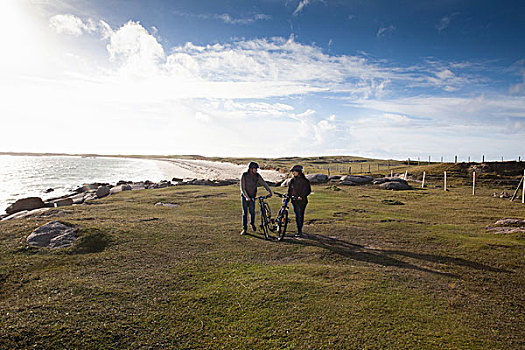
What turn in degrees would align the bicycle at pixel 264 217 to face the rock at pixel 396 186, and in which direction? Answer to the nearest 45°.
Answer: approximately 135° to its left

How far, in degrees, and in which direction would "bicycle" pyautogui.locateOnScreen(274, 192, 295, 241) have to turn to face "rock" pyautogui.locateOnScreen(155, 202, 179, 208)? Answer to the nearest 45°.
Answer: approximately 135° to its right

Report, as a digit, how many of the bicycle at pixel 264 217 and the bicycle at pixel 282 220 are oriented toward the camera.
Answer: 2

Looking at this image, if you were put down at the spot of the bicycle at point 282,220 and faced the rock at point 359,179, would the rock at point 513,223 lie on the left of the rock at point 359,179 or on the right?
right

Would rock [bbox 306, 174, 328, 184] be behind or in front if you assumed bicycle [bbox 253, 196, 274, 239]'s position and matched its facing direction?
behind

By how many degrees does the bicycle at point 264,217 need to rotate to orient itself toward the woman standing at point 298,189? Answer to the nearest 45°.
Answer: approximately 90° to its left

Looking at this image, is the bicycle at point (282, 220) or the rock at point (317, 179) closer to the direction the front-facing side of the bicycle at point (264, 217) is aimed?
the bicycle

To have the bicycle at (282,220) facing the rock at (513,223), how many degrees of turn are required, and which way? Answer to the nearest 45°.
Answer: approximately 90° to its left

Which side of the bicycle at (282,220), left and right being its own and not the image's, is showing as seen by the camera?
front

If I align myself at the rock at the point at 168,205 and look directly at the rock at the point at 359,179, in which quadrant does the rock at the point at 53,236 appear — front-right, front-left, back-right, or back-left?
back-right

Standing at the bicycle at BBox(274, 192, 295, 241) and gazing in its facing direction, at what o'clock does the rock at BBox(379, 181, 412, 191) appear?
The rock is roughly at 7 o'clock from the bicycle.

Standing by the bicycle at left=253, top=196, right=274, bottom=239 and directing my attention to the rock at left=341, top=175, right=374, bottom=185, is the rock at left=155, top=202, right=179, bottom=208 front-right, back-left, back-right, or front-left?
front-left

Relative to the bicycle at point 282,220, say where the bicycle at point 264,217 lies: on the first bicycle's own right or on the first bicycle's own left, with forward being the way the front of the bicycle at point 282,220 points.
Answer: on the first bicycle's own right

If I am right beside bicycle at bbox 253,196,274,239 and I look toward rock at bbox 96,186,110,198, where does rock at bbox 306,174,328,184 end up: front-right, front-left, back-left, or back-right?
front-right
